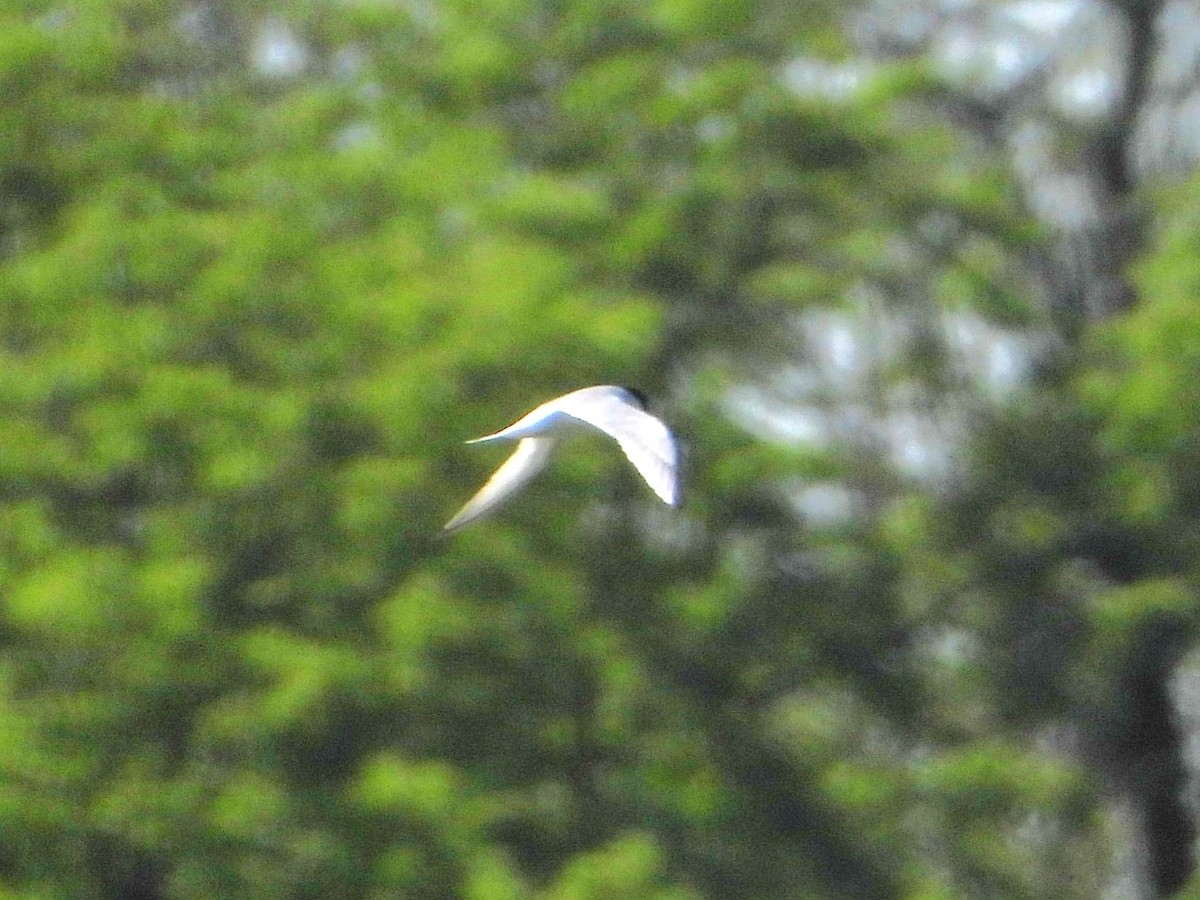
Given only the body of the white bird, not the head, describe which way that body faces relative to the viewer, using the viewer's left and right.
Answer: facing away from the viewer and to the right of the viewer
